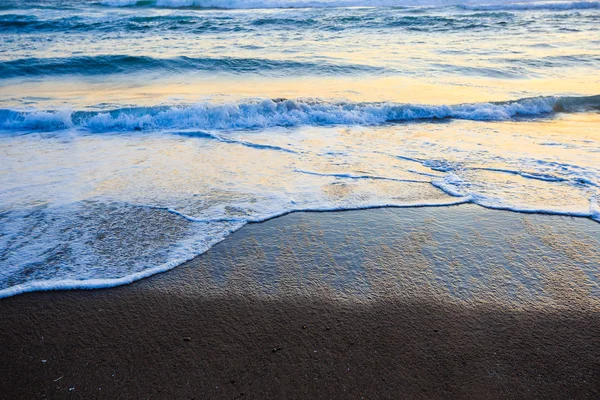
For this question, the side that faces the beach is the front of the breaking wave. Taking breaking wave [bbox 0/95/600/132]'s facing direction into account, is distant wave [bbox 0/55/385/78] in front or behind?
behind

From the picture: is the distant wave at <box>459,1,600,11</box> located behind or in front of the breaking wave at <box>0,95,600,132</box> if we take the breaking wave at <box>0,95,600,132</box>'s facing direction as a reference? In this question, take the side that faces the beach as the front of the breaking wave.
behind

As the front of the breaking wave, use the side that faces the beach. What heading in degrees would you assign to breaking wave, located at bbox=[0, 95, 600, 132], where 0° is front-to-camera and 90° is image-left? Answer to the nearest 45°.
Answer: approximately 0°

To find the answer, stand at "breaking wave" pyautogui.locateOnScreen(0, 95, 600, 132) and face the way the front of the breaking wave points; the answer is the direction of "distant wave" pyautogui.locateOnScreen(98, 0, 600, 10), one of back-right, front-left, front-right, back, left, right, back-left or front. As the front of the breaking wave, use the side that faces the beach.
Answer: back
